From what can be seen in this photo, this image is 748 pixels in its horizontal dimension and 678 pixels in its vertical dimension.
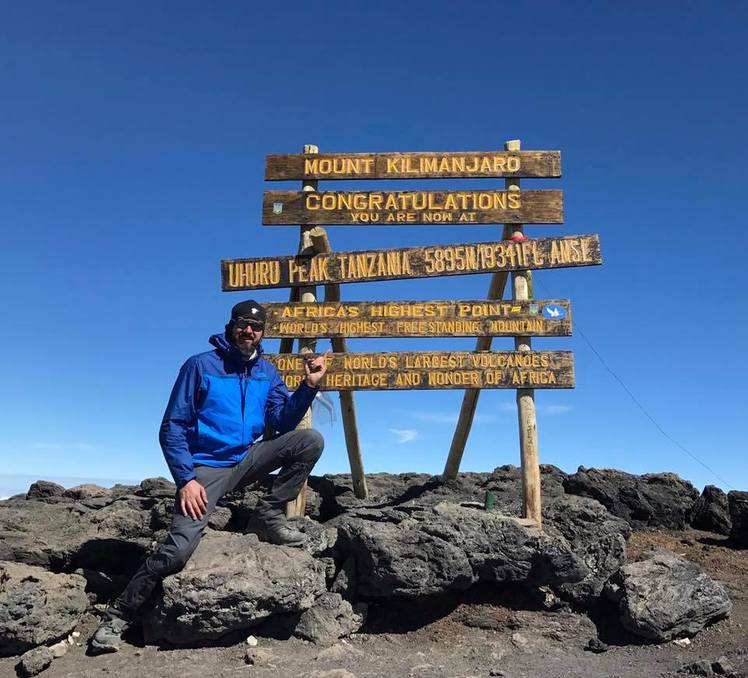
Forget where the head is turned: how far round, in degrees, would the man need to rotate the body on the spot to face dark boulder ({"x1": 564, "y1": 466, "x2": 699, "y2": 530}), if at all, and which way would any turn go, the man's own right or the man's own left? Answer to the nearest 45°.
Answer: approximately 90° to the man's own left

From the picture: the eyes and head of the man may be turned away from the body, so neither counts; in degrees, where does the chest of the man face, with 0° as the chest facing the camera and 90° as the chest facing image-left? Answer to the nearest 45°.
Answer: approximately 315°

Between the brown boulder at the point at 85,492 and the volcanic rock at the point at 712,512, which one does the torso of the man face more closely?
the volcanic rock

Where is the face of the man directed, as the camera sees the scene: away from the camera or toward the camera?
toward the camera

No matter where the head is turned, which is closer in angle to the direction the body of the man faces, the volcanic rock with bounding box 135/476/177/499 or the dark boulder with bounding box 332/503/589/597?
the dark boulder
